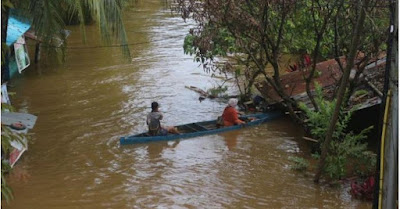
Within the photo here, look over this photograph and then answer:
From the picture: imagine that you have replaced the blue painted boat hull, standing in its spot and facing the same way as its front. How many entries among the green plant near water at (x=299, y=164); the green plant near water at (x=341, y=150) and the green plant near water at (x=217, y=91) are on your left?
1

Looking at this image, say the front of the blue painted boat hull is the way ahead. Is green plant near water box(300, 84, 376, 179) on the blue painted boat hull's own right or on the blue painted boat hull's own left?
on the blue painted boat hull's own right

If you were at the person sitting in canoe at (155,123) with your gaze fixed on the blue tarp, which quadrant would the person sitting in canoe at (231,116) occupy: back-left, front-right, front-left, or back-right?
back-right
